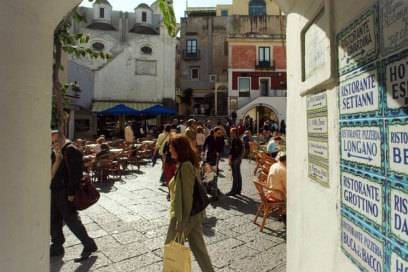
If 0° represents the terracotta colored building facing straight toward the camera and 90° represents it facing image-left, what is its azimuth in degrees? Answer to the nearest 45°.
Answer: approximately 0°

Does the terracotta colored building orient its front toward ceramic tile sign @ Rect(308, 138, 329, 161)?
yes

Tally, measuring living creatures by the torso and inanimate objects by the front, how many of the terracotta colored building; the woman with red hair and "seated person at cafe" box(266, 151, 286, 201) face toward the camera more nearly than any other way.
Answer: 1
